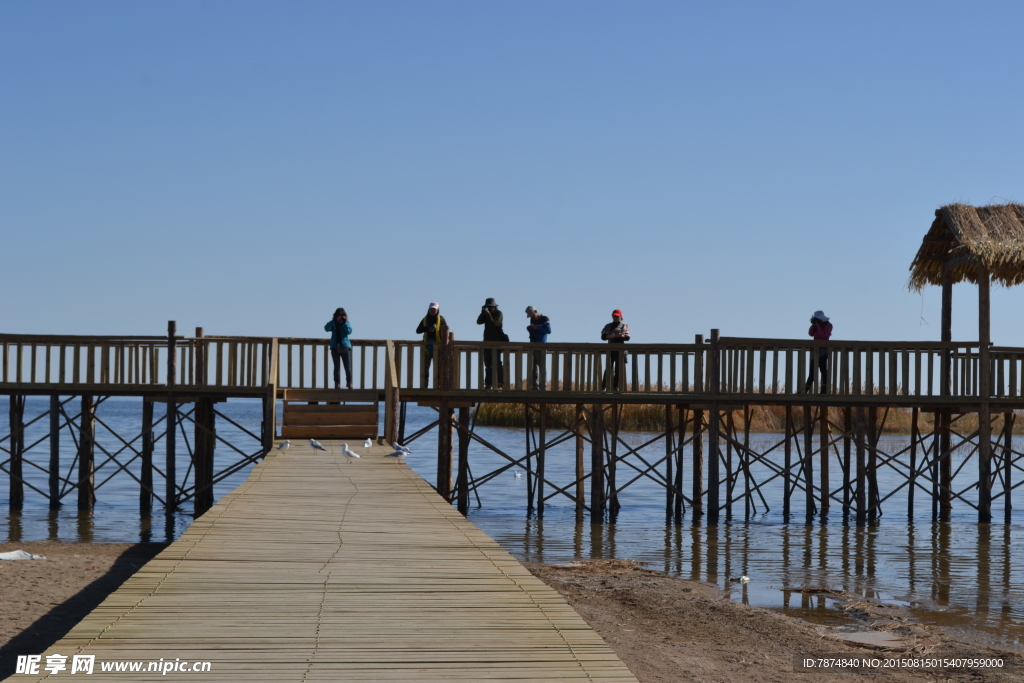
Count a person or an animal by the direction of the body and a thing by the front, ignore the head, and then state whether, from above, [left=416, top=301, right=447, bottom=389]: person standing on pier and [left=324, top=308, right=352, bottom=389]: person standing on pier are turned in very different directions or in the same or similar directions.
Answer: same or similar directions

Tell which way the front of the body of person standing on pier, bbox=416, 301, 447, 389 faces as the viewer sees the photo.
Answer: toward the camera

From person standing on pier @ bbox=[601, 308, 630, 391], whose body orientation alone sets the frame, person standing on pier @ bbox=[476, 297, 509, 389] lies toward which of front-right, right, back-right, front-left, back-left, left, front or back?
right

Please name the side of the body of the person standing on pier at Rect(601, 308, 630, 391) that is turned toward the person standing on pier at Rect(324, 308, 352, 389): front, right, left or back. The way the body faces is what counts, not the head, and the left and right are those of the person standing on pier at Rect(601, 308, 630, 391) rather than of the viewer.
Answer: right

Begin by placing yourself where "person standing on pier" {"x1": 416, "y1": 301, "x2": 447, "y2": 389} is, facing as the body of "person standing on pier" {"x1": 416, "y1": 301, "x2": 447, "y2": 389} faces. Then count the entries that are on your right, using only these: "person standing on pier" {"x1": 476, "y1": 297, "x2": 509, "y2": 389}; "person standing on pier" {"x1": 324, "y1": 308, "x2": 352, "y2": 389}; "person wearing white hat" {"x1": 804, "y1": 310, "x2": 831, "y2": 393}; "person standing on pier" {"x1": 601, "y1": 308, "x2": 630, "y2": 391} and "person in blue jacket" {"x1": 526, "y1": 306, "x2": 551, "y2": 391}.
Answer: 1

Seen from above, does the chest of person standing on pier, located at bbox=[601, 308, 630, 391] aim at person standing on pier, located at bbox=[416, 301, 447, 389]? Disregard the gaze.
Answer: no

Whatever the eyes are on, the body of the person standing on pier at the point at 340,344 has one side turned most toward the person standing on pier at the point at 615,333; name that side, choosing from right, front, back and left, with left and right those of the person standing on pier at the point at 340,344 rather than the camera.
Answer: left

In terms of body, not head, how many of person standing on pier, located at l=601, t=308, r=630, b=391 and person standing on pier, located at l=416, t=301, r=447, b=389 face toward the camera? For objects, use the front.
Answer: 2

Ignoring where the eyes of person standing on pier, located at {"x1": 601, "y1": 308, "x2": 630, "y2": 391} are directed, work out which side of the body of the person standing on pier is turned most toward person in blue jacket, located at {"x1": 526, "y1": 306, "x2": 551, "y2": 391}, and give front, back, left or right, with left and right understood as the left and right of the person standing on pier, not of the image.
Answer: right

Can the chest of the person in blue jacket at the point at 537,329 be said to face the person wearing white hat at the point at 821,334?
no

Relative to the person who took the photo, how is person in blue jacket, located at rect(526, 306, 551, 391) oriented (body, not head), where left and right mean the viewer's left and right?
facing the viewer and to the left of the viewer

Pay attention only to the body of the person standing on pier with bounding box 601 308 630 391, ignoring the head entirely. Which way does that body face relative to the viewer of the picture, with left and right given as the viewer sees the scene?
facing the viewer

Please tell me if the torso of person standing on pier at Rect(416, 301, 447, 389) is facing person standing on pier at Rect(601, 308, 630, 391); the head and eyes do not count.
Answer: no

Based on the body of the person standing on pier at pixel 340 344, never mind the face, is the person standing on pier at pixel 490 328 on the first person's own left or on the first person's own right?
on the first person's own left

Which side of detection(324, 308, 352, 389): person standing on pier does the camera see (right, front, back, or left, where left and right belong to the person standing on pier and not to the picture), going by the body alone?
front
